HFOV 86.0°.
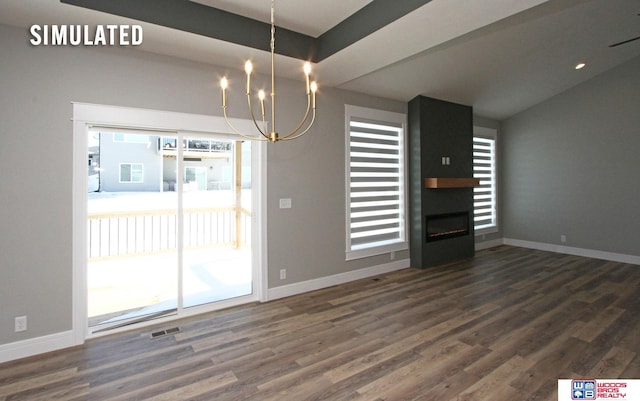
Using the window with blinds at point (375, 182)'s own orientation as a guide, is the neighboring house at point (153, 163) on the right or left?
on its right

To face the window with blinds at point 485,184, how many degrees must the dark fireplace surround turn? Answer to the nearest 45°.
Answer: approximately 90° to its left

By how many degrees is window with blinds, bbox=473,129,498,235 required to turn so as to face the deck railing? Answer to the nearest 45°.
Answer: approximately 90° to its right

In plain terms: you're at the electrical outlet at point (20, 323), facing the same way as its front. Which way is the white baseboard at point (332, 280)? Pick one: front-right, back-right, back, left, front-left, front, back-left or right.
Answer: front-left

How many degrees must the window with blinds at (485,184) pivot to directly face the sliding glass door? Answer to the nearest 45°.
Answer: approximately 90° to its right

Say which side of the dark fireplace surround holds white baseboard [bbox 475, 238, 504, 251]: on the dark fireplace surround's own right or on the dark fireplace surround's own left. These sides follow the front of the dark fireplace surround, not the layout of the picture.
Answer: on the dark fireplace surround's own left

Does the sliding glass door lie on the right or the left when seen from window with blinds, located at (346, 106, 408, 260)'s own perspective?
on its right

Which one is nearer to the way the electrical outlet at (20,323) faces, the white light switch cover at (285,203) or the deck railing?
the white light switch cover

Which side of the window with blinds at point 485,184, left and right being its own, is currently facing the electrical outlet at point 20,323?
right

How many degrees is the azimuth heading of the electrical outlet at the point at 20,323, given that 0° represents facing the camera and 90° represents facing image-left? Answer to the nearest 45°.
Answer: approximately 315°

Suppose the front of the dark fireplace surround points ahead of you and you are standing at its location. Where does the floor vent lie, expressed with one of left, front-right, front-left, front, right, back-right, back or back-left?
right

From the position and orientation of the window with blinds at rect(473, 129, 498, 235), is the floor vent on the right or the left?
on its right

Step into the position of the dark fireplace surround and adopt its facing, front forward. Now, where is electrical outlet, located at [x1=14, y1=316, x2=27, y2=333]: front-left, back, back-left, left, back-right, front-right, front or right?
right

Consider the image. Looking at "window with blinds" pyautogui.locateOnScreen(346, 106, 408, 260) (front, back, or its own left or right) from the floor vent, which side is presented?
right
